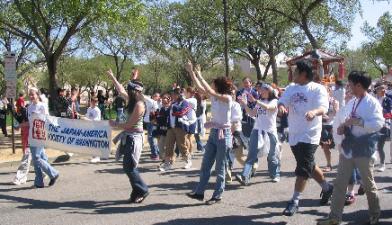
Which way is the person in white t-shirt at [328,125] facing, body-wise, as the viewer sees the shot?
to the viewer's left

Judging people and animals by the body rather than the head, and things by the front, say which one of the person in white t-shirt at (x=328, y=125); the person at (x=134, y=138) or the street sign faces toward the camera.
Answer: the street sign

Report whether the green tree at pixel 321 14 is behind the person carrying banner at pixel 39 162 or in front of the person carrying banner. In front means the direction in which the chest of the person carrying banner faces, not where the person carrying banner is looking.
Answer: behind

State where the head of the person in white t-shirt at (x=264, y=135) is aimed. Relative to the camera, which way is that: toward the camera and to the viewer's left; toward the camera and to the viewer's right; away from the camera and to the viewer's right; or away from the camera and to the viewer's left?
toward the camera and to the viewer's left

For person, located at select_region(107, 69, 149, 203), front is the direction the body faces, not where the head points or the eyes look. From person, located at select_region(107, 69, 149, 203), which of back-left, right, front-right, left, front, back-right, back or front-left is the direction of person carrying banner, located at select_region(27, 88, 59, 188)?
front-right

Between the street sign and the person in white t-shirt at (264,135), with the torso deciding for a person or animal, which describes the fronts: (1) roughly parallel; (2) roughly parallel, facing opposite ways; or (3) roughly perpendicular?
roughly perpendicular

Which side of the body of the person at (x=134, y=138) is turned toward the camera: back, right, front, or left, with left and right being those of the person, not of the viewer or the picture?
left

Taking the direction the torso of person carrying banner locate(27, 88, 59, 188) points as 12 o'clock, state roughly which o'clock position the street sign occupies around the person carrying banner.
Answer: The street sign is roughly at 4 o'clock from the person carrying banner.
